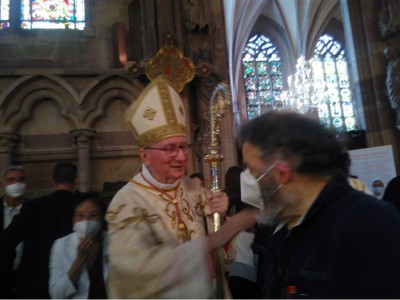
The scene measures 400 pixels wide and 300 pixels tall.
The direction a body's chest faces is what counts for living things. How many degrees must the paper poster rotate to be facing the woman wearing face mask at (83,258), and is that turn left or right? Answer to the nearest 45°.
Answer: approximately 45° to its right

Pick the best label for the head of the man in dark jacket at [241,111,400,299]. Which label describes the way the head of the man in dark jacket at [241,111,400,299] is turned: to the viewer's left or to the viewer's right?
to the viewer's left

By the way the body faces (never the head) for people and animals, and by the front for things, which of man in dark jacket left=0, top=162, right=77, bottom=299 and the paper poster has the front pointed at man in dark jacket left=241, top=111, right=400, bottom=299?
the paper poster

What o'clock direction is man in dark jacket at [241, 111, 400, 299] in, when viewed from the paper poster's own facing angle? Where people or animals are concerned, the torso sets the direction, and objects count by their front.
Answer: The man in dark jacket is roughly at 12 o'clock from the paper poster.

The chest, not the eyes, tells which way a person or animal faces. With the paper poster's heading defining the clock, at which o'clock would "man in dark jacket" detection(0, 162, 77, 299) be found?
The man in dark jacket is roughly at 1 o'clock from the paper poster.

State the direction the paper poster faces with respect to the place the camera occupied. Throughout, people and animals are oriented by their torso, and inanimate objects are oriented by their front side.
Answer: facing the viewer
